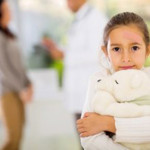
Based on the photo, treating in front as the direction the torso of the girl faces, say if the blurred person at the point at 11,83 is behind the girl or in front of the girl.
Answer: behind

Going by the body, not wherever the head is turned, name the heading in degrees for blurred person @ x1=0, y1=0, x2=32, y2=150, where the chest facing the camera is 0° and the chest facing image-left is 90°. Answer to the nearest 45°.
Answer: approximately 270°

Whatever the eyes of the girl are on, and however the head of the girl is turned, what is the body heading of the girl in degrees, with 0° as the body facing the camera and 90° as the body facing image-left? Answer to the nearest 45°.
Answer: approximately 0°

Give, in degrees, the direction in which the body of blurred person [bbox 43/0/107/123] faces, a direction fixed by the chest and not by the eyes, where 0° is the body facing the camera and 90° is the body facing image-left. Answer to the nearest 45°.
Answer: approximately 90°

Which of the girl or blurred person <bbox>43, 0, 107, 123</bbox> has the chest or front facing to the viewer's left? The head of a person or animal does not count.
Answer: the blurred person

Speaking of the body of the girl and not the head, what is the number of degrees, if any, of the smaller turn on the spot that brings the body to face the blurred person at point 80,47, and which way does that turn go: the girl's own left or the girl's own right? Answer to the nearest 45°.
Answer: approximately 180°

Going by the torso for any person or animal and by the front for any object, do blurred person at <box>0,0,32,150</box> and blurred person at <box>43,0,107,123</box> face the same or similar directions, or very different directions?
very different directions
